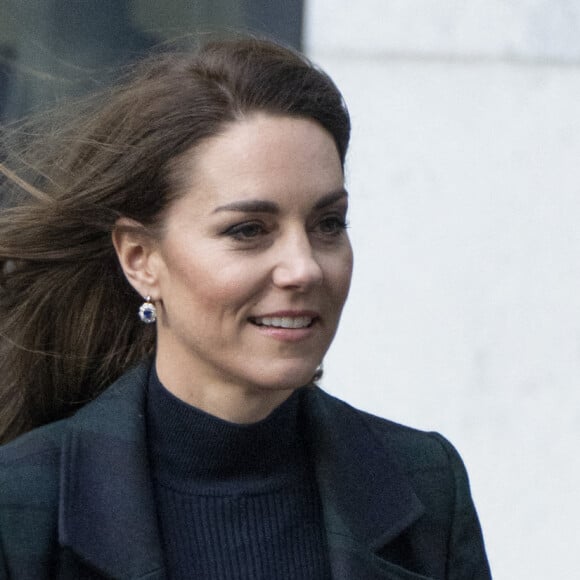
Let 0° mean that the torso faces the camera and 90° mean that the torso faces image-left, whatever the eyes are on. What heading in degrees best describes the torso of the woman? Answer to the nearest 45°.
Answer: approximately 315°
